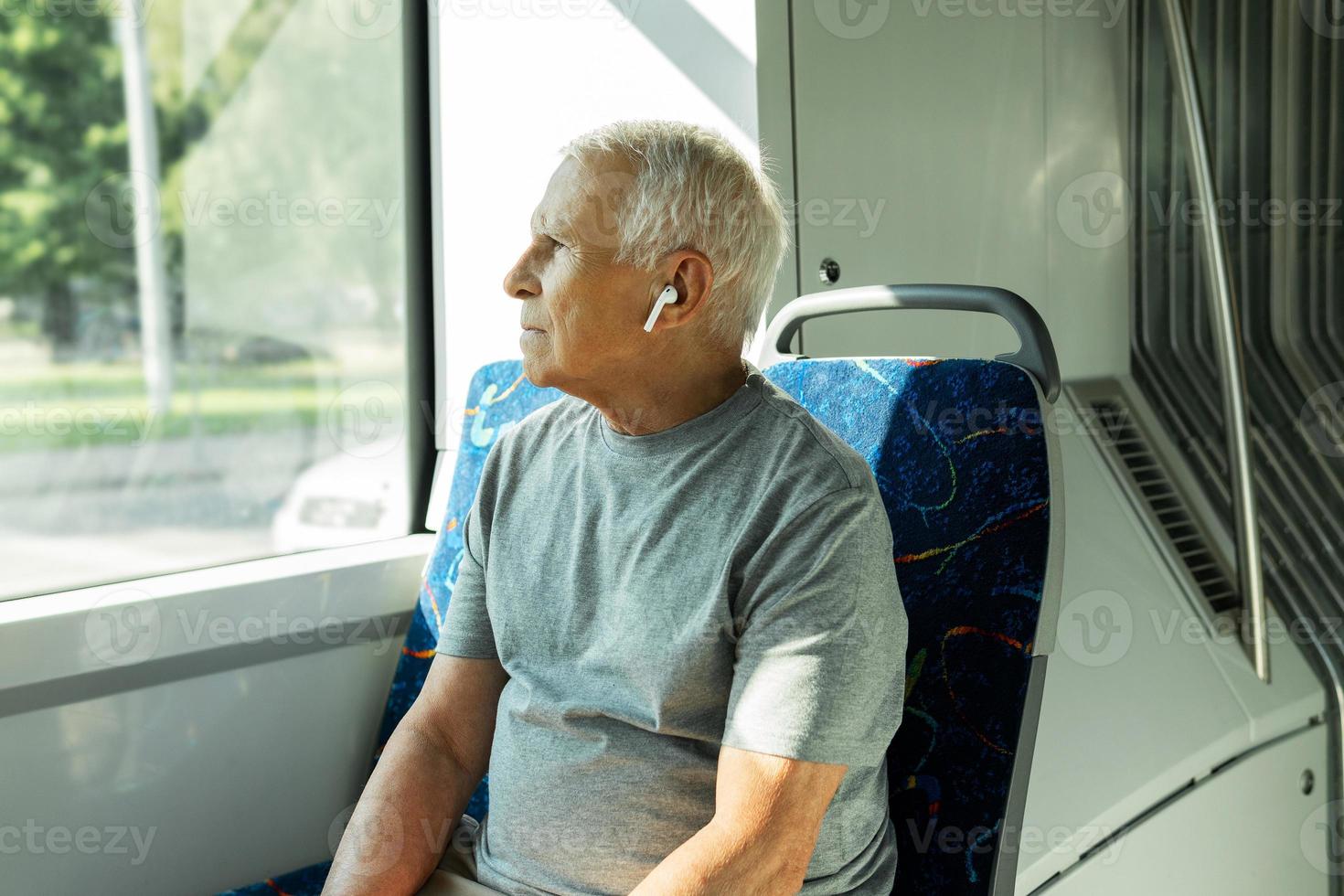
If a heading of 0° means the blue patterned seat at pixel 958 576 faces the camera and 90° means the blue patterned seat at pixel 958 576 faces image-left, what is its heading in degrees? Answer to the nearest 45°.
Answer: approximately 45°

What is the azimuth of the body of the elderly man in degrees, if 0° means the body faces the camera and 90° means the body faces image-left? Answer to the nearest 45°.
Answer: approximately 45°
